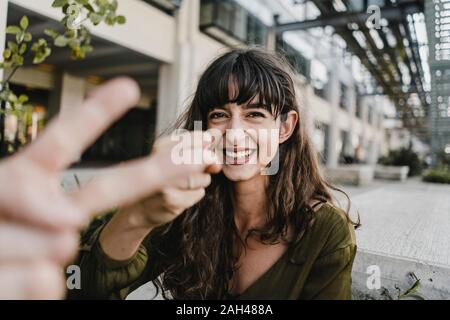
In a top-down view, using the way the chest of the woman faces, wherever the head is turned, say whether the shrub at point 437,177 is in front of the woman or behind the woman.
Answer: behind

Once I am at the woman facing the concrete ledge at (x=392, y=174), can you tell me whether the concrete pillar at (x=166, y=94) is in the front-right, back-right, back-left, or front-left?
front-left

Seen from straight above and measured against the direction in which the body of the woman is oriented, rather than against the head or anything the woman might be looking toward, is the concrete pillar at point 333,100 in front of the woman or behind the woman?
behind

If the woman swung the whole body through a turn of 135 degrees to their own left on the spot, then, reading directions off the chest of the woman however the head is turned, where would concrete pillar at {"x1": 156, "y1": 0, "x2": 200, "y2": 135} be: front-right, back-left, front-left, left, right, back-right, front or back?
front-left

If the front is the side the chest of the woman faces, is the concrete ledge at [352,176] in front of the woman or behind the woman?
behind

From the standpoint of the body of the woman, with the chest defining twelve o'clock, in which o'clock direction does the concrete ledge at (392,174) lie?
The concrete ledge is roughly at 7 o'clock from the woman.

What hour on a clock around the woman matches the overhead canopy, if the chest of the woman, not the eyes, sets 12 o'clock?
The overhead canopy is roughly at 7 o'clock from the woman.

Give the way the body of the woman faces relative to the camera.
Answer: toward the camera

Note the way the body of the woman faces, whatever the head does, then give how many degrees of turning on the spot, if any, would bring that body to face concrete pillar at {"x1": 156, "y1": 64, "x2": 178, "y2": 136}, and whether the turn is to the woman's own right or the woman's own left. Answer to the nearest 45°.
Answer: approximately 180°
